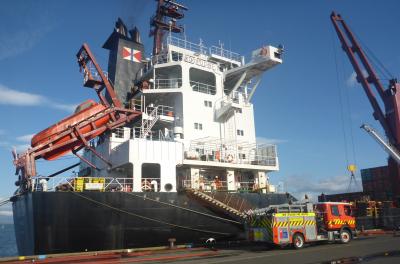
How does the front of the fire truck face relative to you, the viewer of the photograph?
facing away from the viewer and to the right of the viewer

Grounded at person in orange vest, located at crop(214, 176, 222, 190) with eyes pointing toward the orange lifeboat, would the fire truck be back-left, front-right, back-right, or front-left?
back-left

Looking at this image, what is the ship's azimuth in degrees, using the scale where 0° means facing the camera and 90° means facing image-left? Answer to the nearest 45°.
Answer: approximately 225°

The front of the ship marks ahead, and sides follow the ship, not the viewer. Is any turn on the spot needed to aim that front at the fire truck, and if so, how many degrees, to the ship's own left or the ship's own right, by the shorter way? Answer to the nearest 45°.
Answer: approximately 90° to the ship's own right

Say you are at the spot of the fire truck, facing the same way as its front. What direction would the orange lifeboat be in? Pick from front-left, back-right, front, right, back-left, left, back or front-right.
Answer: back-left
